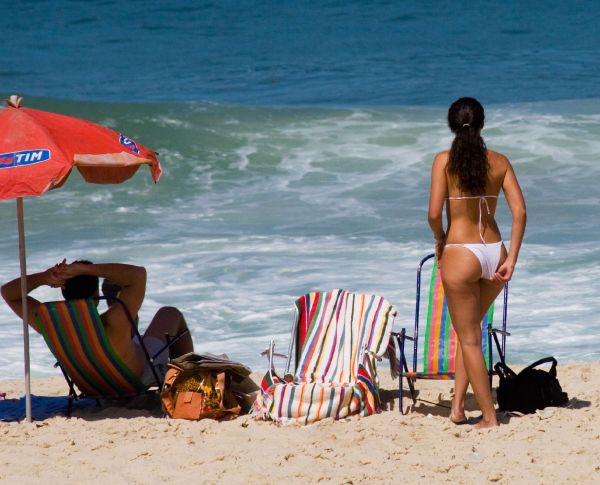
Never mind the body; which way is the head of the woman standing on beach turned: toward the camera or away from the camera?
away from the camera

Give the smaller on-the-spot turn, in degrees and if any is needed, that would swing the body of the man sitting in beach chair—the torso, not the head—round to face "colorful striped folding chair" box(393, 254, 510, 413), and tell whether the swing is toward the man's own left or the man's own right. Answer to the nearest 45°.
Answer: approximately 45° to the man's own right

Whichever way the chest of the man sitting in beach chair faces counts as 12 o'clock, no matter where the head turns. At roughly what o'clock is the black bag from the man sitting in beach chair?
The black bag is roughly at 2 o'clock from the man sitting in beach chair.

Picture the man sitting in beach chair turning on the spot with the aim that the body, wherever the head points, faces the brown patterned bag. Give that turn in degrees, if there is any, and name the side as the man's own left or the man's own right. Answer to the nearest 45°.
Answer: approximately 45° to the man's own right

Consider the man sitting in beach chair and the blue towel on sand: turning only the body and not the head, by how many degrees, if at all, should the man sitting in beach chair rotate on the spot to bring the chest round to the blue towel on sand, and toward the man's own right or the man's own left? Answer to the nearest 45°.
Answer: approximately 90° to the man's own left

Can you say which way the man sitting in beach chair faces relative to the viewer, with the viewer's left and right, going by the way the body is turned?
facing away from the viewer and to the right of the viewer

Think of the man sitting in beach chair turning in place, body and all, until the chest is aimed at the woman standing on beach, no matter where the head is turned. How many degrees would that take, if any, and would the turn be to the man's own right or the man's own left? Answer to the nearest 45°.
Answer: approximately 90° to the man's own right
